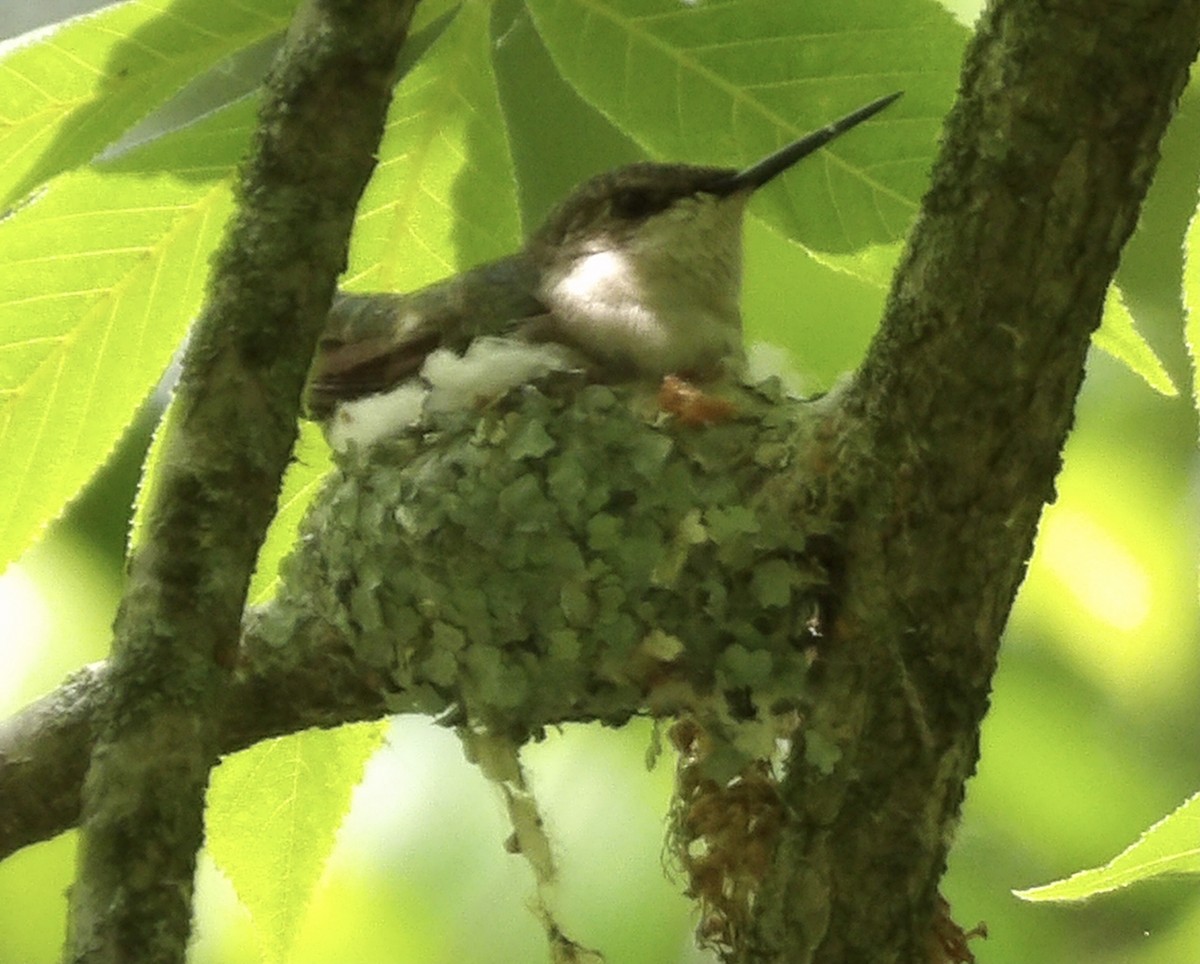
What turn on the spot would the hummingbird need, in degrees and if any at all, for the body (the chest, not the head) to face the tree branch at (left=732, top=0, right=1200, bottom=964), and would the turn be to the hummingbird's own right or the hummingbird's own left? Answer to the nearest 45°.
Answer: approximately 45° to the hummingbird's own right

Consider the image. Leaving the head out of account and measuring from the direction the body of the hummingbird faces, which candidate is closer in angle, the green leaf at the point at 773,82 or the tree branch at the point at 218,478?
the green leaf

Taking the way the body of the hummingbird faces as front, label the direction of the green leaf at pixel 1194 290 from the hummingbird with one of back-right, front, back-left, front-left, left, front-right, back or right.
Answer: front-right

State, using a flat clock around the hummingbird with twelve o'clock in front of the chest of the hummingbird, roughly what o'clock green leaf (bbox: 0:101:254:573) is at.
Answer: The green leaf is roughly at 5 o'clock from the hummingbird.

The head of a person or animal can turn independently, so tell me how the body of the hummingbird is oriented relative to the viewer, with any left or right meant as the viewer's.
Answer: facing to the right of the viewer
